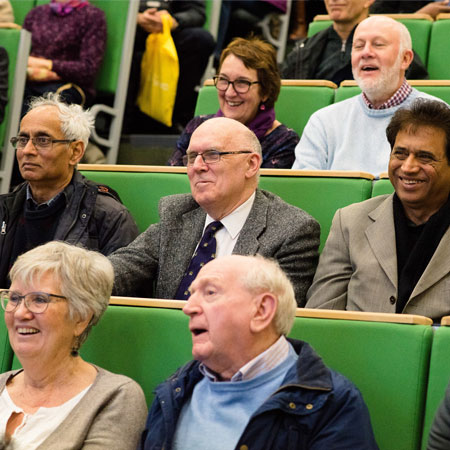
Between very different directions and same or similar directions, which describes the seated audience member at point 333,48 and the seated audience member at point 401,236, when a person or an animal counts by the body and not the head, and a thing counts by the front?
same or similar directions

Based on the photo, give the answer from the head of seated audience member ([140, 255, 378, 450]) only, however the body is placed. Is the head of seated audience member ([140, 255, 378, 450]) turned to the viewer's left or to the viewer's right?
to the viewer's left

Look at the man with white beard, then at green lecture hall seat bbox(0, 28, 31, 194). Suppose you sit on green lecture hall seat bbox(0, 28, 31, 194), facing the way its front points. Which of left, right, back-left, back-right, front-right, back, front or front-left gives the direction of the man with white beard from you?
left

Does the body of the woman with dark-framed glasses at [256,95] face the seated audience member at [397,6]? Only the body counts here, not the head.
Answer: no

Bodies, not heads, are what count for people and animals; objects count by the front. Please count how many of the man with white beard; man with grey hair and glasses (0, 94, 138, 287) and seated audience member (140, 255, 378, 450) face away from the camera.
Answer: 0

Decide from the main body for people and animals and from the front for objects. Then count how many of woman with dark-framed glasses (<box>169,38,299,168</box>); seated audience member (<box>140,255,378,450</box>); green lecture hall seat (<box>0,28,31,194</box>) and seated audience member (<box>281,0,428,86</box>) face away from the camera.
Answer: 0

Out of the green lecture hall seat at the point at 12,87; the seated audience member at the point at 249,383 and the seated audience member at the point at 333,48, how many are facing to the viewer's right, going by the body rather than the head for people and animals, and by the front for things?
0

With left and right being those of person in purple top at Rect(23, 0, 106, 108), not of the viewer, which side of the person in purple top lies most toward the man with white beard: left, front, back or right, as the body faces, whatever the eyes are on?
left

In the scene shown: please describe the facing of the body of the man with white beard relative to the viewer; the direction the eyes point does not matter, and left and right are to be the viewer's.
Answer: facing the viewer and to the left of the viewer

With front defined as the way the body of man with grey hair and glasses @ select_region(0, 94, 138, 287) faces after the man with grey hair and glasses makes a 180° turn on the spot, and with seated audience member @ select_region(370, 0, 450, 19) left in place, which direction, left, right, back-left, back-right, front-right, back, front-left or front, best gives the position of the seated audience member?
front

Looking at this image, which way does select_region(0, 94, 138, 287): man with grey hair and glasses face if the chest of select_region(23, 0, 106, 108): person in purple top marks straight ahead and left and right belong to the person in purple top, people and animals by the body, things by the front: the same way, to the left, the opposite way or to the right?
the same way

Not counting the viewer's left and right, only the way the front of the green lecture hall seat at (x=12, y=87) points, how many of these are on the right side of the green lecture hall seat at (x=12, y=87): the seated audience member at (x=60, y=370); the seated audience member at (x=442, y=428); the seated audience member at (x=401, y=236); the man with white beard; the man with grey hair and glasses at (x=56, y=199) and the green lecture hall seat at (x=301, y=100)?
0

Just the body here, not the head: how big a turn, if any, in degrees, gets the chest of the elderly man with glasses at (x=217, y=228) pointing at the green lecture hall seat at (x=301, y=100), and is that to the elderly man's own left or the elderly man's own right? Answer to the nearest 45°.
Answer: approximately 135° to the elderly man's own right

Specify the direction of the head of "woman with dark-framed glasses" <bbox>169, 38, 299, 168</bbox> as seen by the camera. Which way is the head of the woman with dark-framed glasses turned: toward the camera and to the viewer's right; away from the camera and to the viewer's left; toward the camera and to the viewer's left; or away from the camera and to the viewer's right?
toward the camera and to the viewer's left

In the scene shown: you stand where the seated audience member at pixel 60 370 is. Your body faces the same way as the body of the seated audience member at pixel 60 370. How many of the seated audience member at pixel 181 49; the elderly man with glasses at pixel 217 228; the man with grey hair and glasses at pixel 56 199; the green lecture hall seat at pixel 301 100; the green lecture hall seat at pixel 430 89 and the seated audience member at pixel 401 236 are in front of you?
0

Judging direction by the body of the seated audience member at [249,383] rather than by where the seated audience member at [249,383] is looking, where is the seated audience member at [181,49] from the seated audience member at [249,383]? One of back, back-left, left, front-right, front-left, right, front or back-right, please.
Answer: back-right

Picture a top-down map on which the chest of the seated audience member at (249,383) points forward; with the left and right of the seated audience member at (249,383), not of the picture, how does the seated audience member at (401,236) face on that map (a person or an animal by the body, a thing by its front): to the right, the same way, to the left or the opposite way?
the same way

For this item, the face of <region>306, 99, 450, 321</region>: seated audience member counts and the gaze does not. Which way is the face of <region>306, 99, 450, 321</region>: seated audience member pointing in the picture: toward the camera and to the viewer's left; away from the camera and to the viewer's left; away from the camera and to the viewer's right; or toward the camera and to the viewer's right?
toward the camera and to the viewer's left

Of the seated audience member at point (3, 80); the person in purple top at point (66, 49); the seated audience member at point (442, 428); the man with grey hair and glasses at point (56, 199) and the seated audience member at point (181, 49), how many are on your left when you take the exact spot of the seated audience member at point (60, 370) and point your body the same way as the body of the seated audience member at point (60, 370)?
1

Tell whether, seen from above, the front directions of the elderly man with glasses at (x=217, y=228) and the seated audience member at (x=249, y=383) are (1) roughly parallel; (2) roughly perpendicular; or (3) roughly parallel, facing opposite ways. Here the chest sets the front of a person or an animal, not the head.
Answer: roughly parallel

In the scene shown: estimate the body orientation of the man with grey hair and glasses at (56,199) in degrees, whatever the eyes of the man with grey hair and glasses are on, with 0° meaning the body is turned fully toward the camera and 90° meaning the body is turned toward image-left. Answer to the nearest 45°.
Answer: approximately 45°

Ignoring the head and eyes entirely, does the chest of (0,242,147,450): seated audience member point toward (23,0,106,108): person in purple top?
no
